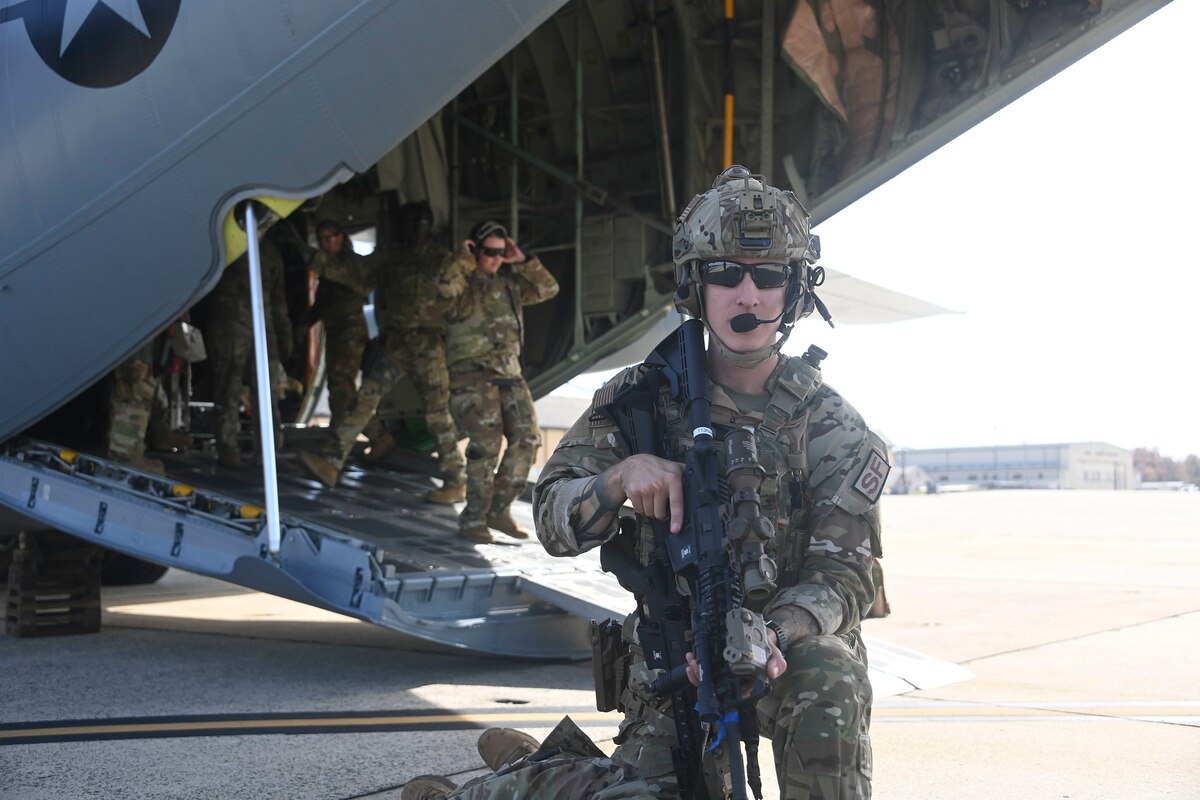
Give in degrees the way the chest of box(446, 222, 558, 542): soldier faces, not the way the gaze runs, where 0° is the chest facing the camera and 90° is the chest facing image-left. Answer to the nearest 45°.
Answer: approximately 315°

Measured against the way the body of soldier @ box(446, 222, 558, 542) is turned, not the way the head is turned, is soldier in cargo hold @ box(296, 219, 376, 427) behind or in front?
behind
